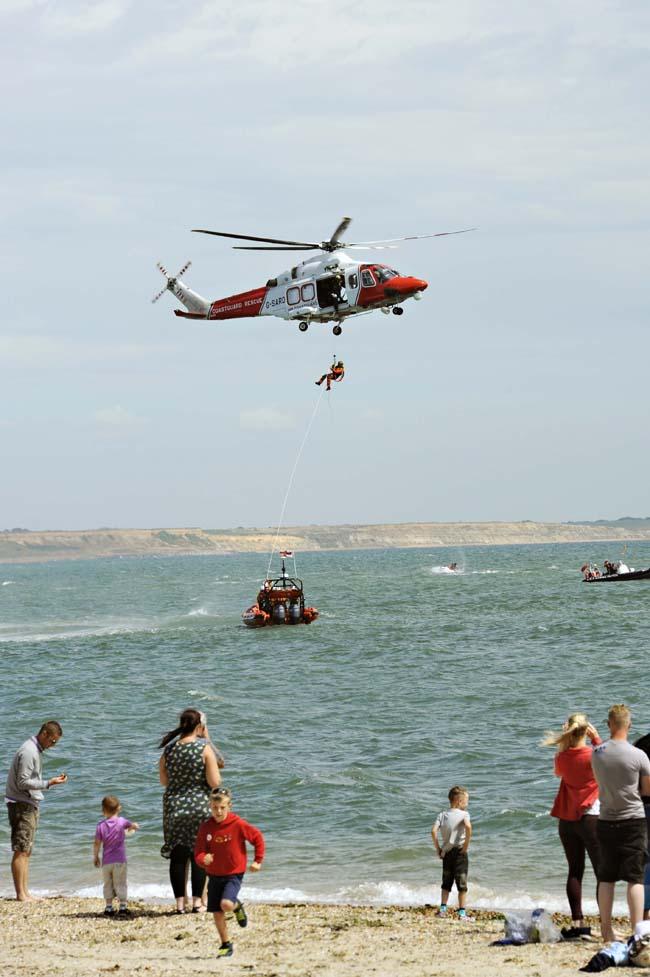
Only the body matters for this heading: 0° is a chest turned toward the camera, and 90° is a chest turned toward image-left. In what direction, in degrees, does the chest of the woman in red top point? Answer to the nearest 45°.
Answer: approximately 180°

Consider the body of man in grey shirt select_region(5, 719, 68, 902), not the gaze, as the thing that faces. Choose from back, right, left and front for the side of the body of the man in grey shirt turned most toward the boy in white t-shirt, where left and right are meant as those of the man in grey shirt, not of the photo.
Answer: front

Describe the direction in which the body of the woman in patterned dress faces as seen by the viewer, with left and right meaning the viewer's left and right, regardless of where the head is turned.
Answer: facing away from the viewer

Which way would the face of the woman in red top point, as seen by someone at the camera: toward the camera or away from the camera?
away from the camera

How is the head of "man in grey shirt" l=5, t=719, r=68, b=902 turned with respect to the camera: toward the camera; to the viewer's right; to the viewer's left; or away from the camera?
to the viewer's right

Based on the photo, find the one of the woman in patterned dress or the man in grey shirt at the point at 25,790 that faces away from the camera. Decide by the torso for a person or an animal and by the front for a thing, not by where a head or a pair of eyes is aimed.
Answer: the woman in patterned dress

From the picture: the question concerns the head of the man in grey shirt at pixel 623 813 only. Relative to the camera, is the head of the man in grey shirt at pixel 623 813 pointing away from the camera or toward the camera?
away from the camera

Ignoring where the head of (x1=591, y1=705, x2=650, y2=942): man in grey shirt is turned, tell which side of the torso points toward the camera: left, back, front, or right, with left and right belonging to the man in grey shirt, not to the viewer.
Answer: back

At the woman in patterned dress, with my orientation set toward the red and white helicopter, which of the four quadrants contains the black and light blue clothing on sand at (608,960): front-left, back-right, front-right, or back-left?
back-right

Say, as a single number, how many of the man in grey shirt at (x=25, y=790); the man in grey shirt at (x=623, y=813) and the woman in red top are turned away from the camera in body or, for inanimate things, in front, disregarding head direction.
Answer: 2

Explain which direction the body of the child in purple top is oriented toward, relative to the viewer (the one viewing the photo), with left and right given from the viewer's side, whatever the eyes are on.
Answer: facing away from the viewer

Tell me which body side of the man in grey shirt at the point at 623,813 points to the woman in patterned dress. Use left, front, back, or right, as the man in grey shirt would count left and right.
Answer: left
